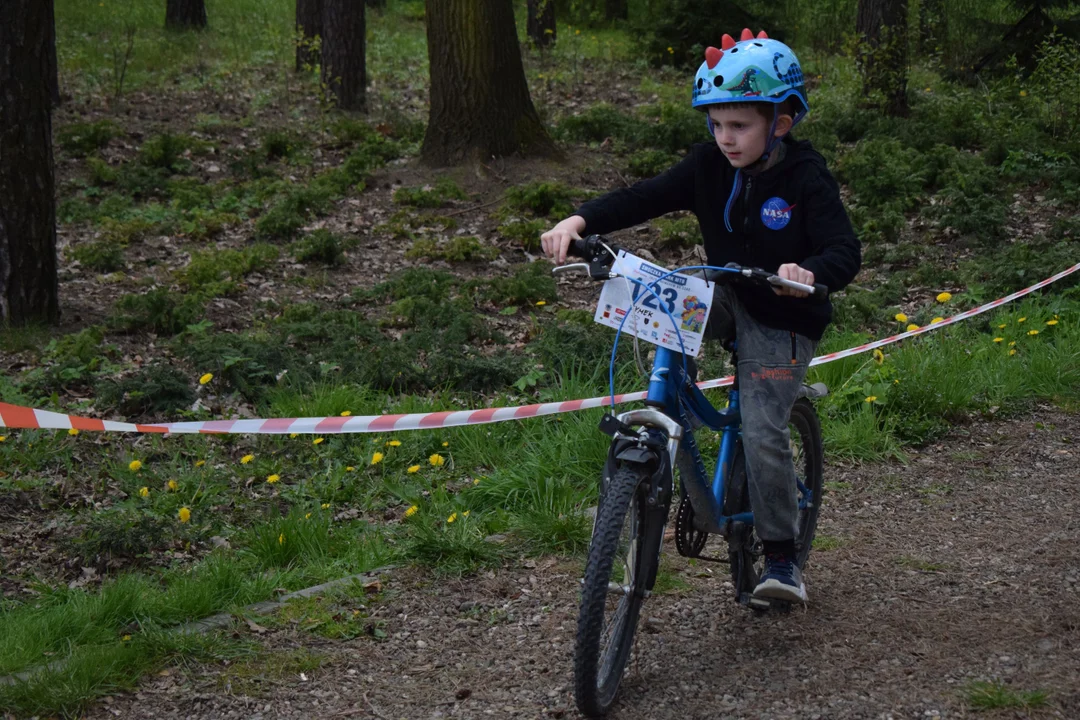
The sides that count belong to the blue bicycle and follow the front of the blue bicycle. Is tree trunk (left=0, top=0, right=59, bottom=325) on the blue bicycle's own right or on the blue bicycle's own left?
on the blue bicycle's own right

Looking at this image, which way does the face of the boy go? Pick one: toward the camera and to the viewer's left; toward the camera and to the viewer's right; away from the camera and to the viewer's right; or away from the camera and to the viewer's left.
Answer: toward the camera and to the viewer's left

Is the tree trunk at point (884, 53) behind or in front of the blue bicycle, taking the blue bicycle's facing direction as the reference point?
behind

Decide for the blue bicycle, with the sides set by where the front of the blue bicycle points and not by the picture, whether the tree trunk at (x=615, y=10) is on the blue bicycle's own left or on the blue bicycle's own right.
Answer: on the blue bicycle's own right

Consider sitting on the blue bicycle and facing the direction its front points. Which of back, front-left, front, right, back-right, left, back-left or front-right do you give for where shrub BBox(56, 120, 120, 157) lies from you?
right

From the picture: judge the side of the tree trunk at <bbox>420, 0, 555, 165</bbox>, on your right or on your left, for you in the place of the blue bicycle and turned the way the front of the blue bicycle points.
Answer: on your right

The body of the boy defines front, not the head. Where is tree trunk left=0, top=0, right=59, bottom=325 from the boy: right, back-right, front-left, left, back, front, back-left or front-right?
right

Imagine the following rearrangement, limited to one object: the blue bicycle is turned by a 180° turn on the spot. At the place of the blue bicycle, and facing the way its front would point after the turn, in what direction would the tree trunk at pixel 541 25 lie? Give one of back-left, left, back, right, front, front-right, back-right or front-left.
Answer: front-left

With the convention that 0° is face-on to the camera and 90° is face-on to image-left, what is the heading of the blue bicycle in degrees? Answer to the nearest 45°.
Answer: approximately 45°

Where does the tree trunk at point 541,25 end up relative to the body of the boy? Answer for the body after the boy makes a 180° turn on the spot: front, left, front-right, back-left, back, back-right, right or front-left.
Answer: front-left
